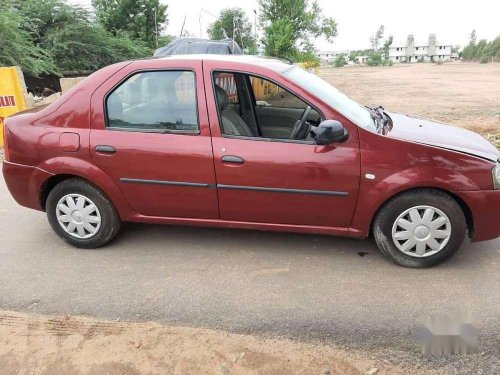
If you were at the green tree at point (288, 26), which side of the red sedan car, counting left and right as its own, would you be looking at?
left

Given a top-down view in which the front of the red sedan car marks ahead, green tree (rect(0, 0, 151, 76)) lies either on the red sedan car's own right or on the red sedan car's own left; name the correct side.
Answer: on the red sedan car's own left

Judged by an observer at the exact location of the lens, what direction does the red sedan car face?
facing to the right of the viewer

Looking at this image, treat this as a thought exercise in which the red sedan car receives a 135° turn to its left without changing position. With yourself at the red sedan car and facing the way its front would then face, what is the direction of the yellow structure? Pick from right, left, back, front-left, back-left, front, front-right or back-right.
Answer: front

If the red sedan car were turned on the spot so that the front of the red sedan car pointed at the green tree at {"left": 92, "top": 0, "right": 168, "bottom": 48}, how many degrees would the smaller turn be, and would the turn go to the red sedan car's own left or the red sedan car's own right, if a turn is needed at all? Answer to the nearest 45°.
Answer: approximately 90° to the red sedan car's own left
